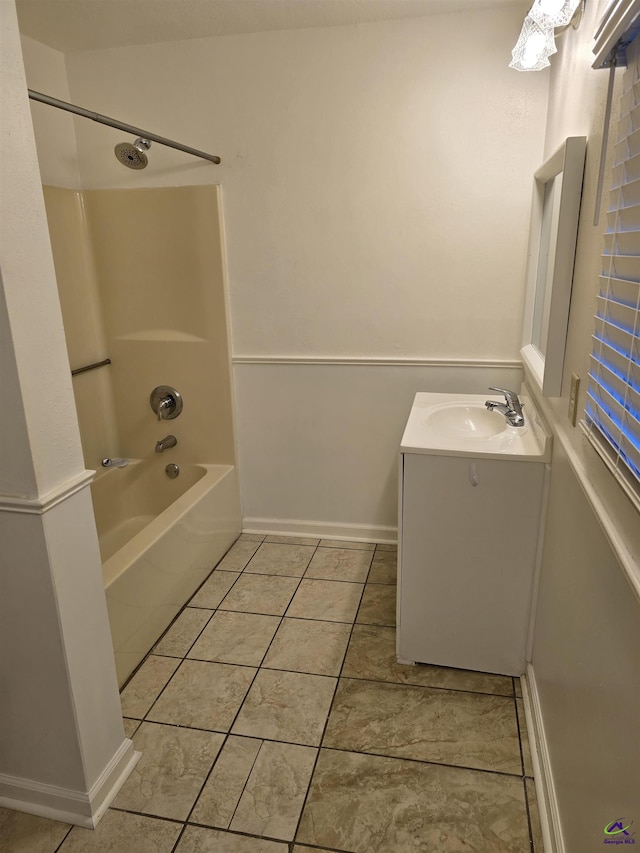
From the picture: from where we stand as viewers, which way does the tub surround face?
facing to the right of the viewer

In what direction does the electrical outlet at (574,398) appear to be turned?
to the viewer's left

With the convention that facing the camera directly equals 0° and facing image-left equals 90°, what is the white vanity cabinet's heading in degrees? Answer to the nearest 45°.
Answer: approximately 90°

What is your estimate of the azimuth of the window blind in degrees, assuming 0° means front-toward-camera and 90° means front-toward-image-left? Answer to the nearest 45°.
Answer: approximately 90°
